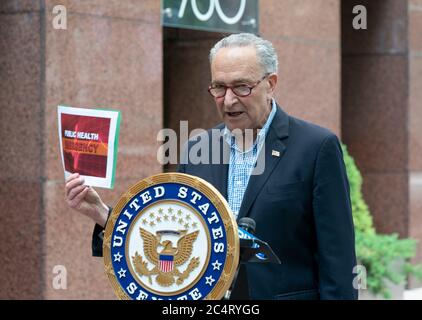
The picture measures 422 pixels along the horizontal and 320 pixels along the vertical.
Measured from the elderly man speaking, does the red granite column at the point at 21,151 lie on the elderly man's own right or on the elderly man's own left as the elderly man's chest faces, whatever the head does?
on the elderly man's own right

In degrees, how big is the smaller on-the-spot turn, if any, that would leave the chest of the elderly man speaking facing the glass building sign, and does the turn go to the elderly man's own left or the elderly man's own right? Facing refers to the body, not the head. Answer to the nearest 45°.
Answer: approximately 135° to the elderly man's own right

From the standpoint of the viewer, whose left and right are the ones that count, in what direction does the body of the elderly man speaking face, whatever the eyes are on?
facing the viewer and to the left of the viewer

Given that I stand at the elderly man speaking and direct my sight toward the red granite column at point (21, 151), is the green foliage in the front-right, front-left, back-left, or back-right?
front-right

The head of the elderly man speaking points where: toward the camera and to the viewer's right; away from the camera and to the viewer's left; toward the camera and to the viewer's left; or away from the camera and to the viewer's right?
toward the camera and to the viewer's left

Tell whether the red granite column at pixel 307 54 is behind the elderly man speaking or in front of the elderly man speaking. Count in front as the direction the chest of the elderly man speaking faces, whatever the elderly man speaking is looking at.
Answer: behind

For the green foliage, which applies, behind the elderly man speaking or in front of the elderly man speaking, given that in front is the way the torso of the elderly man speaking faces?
behind
